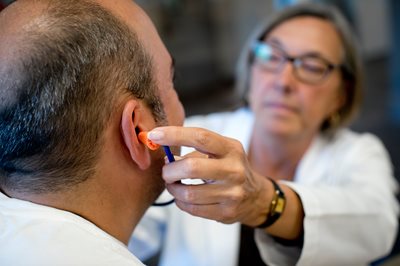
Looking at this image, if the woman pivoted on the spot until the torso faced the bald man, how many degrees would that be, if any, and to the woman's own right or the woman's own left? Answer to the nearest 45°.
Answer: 0° — they already face them

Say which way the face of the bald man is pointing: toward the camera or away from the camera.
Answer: away from the camera

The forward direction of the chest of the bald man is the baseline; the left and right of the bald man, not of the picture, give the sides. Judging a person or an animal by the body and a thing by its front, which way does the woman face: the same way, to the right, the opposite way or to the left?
the opposite way

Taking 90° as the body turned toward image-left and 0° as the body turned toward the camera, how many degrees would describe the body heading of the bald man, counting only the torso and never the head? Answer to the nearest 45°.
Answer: approximately 225°

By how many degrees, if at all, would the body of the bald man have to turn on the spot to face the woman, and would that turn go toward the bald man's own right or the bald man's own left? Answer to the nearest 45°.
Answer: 0° — they already face them

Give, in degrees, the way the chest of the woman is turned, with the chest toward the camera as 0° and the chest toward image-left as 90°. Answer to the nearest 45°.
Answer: approximately 45°
